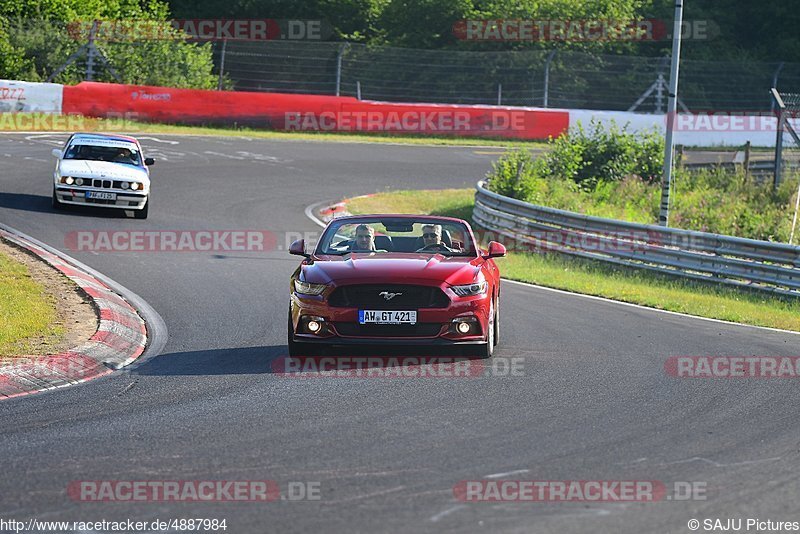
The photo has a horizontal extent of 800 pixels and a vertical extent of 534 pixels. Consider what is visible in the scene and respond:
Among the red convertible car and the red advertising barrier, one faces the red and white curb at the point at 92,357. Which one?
the red advertising barrier

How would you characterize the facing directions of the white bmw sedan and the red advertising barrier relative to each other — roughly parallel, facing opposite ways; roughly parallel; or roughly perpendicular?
roughly parallel

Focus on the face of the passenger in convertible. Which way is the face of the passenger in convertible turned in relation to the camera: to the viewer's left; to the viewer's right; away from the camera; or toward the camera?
toward the camera

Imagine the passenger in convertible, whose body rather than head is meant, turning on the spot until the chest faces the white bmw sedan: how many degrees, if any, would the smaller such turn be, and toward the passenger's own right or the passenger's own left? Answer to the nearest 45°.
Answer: approximately 135° to the passenger's own right

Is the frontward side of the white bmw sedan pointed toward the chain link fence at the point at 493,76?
no

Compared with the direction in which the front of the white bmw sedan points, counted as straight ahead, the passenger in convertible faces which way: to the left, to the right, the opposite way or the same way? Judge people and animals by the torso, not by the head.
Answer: the same way

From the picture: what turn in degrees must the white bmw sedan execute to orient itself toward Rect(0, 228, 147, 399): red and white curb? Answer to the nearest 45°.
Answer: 0° — it already faces it

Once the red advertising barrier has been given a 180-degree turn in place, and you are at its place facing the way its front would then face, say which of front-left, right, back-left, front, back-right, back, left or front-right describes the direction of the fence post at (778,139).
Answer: back-right

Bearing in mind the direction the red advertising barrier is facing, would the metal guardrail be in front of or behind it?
in front

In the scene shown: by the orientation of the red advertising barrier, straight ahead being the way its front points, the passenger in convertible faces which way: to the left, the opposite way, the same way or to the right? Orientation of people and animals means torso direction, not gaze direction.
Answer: the same way

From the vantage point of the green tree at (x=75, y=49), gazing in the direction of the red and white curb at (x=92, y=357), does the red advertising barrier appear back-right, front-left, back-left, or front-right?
front-left

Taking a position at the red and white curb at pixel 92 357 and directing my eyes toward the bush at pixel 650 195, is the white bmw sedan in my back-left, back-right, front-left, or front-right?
front-left

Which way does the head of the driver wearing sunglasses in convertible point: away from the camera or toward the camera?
toward the camera

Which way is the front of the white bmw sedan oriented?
toward the camera

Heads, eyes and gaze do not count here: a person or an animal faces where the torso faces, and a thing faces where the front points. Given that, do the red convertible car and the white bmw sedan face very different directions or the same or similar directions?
same or similar directions

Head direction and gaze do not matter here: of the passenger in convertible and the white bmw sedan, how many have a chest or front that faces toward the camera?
2

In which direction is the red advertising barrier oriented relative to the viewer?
toward the camera

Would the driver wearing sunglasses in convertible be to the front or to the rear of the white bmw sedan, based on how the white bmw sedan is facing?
to the front

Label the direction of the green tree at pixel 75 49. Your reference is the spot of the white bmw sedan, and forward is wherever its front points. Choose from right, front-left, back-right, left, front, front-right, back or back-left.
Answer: back

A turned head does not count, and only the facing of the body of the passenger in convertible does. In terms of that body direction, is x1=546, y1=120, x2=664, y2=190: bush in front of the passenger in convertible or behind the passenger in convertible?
behind
